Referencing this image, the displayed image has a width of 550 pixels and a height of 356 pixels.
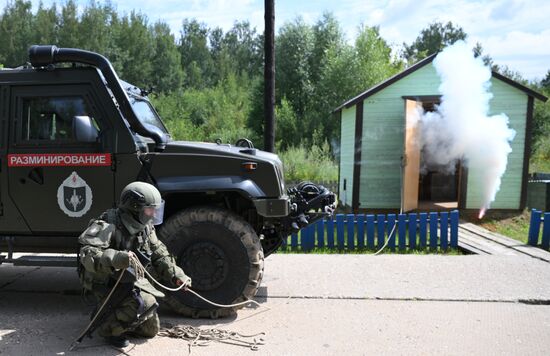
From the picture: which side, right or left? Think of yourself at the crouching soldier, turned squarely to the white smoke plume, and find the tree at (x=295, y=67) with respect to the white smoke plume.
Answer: left

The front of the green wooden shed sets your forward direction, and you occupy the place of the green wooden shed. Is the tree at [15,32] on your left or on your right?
on your right

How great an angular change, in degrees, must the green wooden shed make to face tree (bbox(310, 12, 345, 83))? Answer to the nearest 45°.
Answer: approximately 180°

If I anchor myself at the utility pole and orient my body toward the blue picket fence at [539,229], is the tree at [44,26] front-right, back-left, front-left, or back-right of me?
back-left

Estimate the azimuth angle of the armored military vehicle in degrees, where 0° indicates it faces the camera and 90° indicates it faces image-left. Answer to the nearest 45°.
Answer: approximately 270°

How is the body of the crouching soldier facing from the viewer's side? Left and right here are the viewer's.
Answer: facing the viewer and to the right of the viewer

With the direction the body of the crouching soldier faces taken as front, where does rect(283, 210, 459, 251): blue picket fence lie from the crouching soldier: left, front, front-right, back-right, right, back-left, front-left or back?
left

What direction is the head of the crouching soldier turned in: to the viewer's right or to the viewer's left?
to the viewer's right

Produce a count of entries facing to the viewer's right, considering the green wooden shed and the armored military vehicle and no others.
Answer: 1

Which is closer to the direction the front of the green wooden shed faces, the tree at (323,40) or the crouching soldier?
the crouching soldier

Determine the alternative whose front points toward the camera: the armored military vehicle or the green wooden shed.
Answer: the green wooden shed

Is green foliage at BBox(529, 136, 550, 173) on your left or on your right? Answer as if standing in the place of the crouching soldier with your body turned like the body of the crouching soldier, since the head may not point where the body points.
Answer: on your left

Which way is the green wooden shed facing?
toward the camera

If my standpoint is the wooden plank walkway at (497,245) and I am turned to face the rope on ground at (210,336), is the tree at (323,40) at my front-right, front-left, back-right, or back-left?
back-right
